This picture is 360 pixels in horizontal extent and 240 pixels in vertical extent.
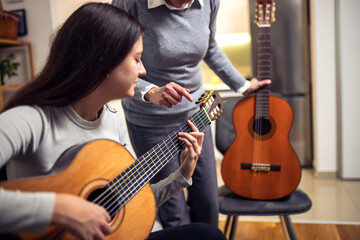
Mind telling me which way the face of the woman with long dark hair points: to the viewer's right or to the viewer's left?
to the viewer's right

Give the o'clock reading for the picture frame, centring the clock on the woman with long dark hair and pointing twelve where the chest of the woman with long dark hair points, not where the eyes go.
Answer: The picture frame is roughly at 7 o'clock from the woman with long dark hair.

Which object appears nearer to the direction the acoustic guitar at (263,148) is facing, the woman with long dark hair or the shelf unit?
the woman with long dark hair

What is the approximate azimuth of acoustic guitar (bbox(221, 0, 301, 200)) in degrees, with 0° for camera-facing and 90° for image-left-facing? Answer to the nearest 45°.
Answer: approximately 0°

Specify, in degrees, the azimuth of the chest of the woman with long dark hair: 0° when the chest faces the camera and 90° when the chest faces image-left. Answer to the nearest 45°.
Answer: approximately 315°

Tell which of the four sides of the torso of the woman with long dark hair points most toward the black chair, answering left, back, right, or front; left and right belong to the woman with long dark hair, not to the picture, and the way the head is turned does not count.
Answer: left
